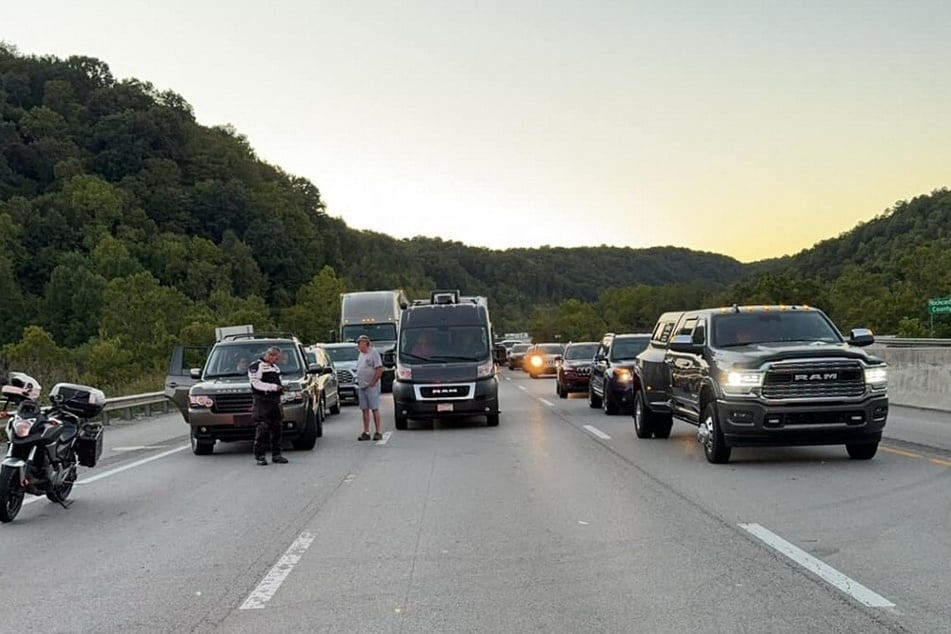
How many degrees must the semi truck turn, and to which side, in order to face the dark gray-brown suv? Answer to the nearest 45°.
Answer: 0° — it already faces it

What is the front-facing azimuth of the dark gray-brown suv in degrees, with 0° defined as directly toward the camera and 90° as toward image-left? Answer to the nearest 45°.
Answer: approximately 0°

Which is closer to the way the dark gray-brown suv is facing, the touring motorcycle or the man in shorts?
the touring motorcycle

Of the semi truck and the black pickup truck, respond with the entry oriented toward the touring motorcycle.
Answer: the semi truck

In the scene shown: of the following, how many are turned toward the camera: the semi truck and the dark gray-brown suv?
2

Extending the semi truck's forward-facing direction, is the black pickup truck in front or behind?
in front

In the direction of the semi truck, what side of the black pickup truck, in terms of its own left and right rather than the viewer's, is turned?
back

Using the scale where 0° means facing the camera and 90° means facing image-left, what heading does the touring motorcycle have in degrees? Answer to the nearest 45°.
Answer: approximately 45°

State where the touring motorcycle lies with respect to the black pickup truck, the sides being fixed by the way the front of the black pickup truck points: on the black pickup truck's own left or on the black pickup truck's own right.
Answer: on the black pickup truck's own right

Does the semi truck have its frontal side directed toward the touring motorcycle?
yes

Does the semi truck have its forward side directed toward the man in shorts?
yes

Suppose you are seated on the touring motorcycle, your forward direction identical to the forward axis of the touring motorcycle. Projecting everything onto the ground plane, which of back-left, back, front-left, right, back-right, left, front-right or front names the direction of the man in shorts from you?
back

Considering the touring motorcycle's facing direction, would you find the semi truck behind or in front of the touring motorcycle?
behind

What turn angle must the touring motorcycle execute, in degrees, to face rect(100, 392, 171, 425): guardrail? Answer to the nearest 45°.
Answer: approximately 135° to its right

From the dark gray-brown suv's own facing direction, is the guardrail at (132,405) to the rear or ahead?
to the rear
